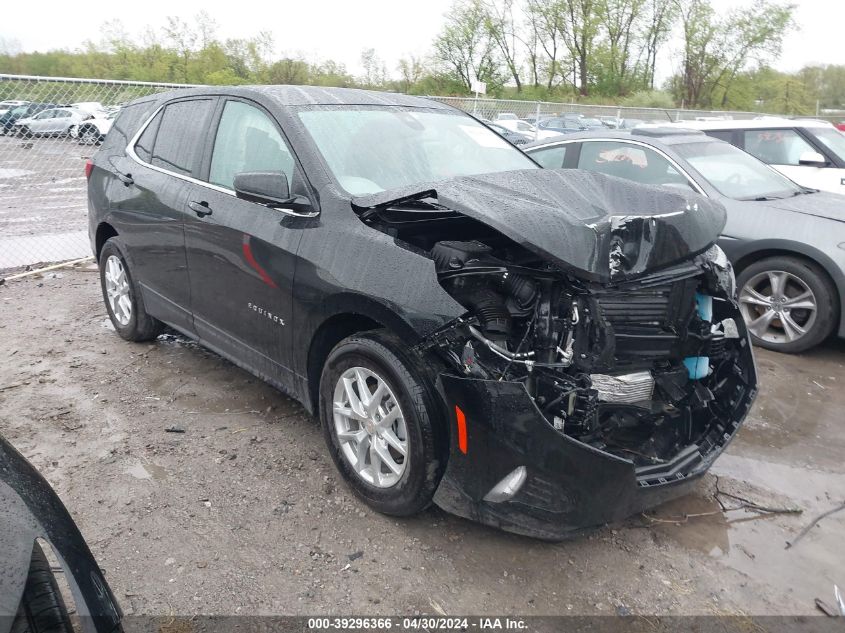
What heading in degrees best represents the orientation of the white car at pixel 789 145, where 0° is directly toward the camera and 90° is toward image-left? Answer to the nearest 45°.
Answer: approximately 315°

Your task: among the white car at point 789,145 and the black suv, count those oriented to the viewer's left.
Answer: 0

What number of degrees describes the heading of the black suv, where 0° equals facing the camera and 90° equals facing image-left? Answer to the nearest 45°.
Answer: approximately 315°

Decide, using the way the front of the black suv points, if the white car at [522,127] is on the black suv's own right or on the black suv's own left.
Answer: on the black suv's own left
